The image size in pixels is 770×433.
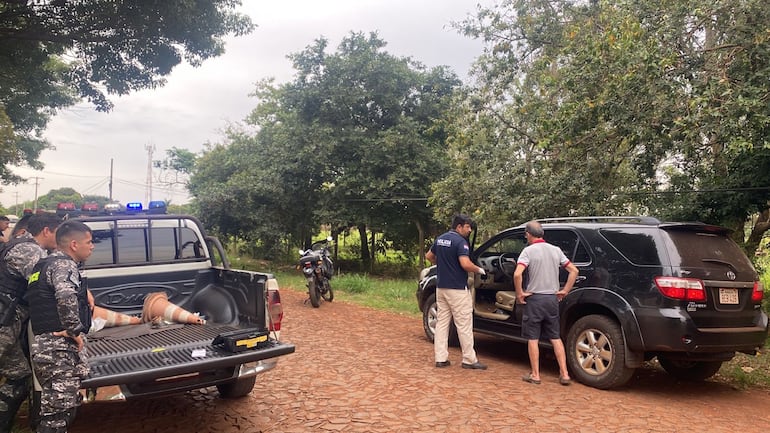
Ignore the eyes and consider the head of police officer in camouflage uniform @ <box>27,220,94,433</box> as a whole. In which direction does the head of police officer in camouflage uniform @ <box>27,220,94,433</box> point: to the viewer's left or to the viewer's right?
to the viewer's right

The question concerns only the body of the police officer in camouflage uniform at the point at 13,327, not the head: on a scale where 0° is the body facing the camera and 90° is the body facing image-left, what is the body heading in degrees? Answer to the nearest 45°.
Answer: approximately 270°

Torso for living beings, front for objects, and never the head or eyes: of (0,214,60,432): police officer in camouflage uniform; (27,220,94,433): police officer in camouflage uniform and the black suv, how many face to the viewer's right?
2

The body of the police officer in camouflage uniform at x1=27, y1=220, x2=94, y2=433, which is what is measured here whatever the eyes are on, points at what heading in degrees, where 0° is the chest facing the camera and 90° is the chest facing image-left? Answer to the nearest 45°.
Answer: approximately 270°

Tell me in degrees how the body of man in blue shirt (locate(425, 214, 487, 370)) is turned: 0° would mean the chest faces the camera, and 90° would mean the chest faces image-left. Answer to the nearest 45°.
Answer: approximately 225°

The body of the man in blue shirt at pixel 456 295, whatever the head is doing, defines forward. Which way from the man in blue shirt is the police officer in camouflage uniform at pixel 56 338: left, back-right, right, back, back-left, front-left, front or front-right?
back

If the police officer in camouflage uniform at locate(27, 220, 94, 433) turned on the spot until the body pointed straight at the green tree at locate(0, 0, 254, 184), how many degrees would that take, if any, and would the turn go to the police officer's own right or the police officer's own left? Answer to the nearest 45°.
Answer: approximately 90° to the police officer's own left

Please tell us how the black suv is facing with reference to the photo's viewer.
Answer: facing away from the viewer and to the left of the viewer

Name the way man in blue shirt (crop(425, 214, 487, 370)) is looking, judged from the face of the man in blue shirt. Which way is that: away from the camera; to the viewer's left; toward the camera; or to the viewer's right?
to the viewer's right
